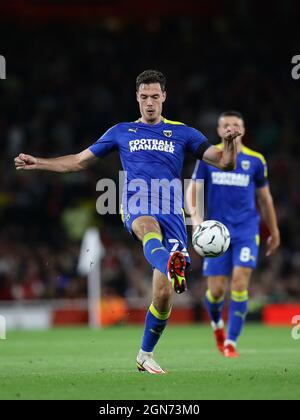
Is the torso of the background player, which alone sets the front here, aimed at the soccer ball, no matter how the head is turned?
yes

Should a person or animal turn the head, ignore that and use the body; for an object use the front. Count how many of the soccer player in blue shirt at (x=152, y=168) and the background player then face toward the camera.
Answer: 2

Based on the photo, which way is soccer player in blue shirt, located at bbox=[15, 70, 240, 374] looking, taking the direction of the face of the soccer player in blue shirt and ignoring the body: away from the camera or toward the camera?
toward the camera

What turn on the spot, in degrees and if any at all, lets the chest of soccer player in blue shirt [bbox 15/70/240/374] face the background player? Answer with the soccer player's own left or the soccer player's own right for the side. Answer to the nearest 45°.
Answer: approximately 180°

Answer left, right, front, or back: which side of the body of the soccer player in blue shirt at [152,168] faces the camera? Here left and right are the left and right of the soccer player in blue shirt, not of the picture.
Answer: front

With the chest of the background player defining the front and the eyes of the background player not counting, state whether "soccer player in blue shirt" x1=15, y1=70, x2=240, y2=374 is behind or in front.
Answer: in front

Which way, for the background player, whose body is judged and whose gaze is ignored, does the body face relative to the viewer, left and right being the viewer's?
facing the viewer

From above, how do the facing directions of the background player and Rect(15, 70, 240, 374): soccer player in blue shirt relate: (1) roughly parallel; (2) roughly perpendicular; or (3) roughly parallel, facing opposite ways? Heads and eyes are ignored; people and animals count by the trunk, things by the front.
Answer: roughly parallel
